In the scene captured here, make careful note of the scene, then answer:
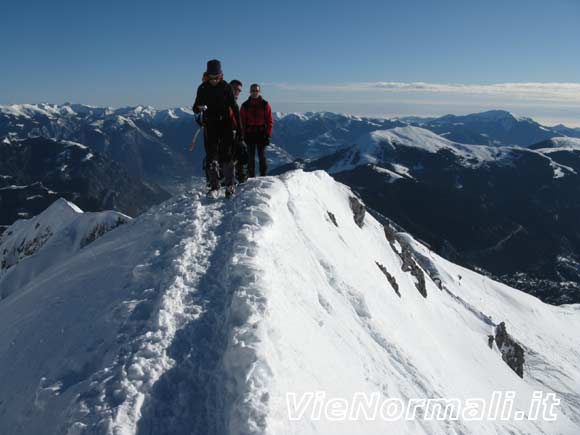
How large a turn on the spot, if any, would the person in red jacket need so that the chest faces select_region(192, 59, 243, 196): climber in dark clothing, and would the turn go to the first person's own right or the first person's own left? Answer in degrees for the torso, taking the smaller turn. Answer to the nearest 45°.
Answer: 0° — they already face them

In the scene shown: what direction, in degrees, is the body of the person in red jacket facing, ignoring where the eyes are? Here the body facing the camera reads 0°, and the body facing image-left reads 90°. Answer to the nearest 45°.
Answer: approximately 0°

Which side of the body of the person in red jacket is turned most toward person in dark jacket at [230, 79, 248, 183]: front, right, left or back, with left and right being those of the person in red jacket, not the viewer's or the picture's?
front
